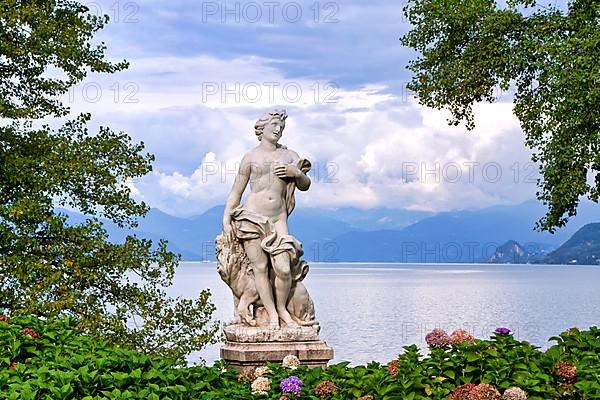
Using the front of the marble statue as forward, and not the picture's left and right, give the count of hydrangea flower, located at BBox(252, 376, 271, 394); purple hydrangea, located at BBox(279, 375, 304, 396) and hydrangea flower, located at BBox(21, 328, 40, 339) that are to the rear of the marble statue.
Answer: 0

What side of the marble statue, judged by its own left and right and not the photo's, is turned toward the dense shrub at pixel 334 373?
front

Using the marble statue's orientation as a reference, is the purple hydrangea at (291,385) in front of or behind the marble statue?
in front

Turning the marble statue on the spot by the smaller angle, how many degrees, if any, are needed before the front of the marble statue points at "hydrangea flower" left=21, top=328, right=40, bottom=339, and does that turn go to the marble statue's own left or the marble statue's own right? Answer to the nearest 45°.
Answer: approximately 45° to the marble statue's own right

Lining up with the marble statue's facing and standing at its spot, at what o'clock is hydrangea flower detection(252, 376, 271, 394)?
The hydrangea flower is roughly at 12 o'clock from the marble statue.

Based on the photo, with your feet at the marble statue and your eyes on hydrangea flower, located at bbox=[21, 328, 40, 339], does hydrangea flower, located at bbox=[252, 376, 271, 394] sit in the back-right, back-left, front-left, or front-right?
front-left

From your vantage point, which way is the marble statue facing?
toward the camera
